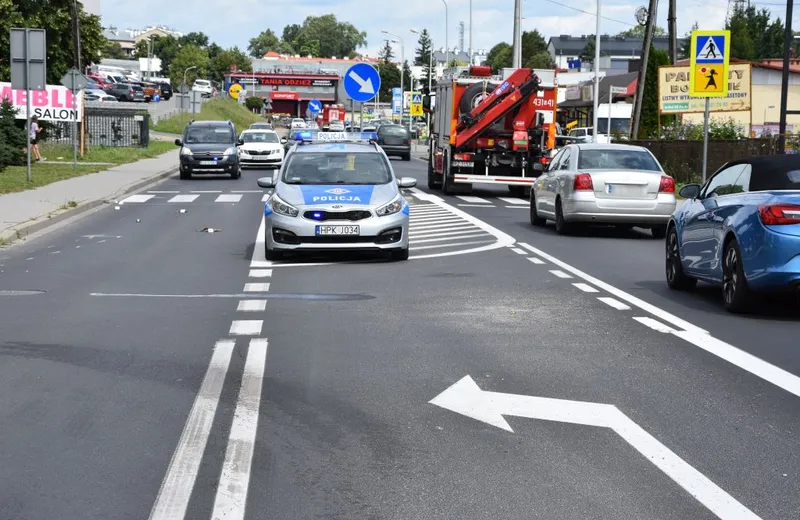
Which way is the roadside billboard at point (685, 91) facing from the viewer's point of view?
toward the camera

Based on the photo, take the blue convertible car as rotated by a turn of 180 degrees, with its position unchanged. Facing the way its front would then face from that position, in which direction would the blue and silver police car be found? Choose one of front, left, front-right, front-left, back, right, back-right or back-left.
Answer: back

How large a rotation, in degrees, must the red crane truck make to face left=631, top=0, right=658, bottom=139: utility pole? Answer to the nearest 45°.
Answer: approximately 45° to its right

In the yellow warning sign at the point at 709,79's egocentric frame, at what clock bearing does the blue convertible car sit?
The blue convertible car is roughly at 12 o'clock from the yellow warning sign.

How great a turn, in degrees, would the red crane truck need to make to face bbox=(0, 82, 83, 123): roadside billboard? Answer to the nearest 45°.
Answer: approximately 45° to its left

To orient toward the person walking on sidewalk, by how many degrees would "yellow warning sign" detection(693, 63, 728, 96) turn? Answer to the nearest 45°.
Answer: approximately 135° to its right

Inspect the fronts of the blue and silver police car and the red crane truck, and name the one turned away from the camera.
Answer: the red crane truck

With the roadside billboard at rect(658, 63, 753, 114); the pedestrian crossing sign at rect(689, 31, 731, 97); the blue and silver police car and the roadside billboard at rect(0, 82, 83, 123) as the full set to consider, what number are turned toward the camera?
4

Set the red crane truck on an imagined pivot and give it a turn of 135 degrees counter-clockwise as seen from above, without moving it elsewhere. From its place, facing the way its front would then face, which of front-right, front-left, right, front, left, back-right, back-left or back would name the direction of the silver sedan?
front-left

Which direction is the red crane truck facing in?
away from the camera

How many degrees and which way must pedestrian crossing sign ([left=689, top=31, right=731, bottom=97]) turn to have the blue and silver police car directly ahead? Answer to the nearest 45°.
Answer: approximately 45° to its right

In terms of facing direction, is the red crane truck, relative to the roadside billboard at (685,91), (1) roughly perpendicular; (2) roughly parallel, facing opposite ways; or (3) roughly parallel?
roughly parallel, facing opposite ways

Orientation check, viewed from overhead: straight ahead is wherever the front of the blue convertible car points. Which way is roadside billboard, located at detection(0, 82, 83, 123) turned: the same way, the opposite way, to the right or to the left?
the opposite way

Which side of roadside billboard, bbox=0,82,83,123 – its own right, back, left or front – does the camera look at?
front

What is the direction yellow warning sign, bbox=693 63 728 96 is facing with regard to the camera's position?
facing the viewer
